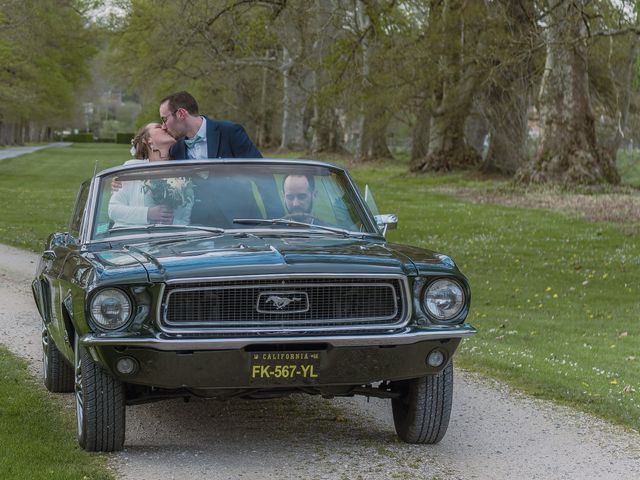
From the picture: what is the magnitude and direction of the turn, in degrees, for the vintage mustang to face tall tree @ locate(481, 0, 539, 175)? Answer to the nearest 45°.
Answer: approximately 180°

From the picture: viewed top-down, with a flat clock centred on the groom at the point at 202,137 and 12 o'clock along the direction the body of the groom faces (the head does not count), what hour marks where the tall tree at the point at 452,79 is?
The tall tree is roughly at 5 o'clock from the groom.

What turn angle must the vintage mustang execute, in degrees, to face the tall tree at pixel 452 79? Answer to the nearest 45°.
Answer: approximately 180°

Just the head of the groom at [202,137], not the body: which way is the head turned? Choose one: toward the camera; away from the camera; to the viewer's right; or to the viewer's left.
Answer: to the viewer's left

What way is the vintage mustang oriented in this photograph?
toward the camera

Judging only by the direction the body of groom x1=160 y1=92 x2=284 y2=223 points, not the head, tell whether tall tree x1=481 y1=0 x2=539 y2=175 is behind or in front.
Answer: behind
